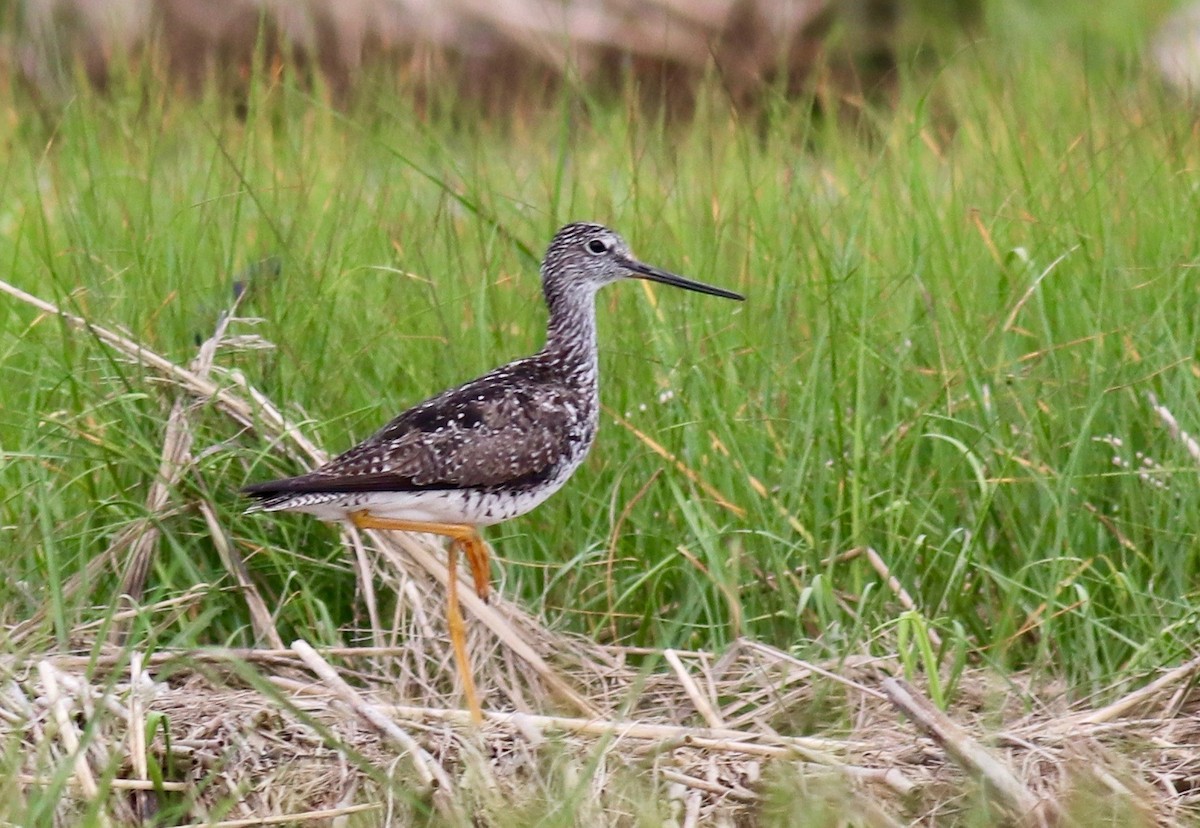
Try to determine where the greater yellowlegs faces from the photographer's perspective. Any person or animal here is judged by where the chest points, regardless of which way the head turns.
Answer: facing to the right of the viewer
